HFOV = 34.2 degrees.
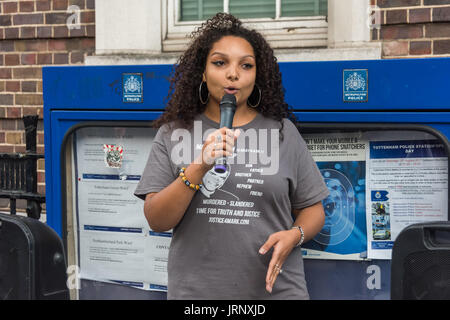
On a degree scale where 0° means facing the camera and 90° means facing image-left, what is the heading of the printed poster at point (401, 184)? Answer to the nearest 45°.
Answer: approximately 0°

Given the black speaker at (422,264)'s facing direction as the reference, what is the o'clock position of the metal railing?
The metal railing is roughly at 4 o'clock from the black speaker.

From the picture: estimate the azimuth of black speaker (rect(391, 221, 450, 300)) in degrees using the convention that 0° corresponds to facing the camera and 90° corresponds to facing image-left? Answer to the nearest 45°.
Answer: approximately 0°
